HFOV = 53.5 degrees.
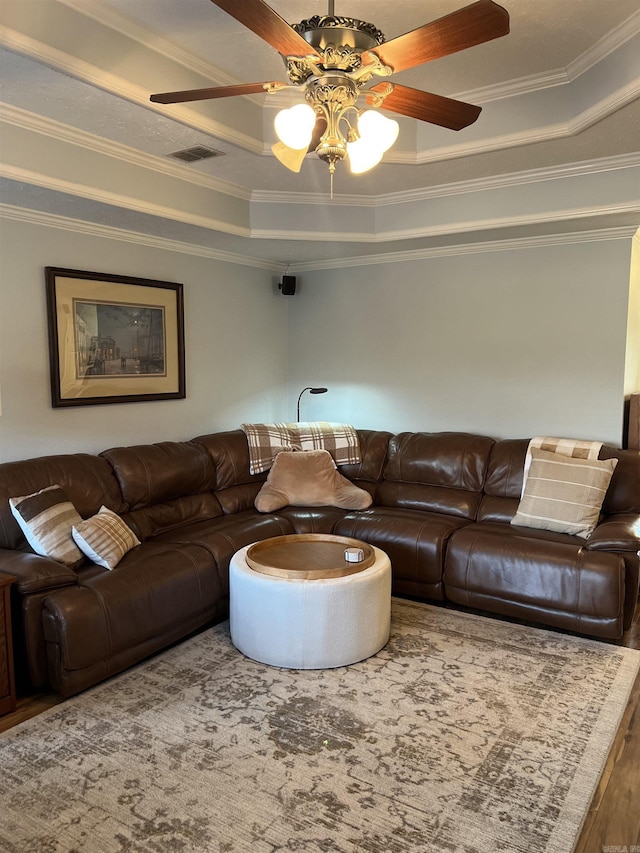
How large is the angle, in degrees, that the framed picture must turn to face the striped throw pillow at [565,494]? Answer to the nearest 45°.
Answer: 0° — it already faces it

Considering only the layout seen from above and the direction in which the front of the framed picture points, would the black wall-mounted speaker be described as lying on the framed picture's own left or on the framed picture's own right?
on the framed picture's own left

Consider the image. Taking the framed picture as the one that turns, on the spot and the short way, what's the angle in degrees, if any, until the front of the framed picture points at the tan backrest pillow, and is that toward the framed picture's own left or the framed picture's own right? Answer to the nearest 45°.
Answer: approximately 45° to the framed picture's own left

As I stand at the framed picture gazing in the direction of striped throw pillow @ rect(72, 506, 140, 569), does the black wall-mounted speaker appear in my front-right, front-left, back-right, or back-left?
back-left

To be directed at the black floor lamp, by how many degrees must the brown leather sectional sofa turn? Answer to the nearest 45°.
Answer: approximately 180°

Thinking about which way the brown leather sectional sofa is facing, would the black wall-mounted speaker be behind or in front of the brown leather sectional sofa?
behind

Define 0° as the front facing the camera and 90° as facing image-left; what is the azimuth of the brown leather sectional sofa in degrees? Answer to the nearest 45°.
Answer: approximately 0°

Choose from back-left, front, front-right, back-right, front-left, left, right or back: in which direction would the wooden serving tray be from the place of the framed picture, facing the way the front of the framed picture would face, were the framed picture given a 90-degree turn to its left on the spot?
right

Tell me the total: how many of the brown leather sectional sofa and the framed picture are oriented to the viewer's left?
0

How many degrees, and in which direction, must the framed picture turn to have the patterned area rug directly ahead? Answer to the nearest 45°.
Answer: approximately 45° to its right

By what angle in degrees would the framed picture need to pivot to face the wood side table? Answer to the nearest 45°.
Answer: approximately 45° to its right

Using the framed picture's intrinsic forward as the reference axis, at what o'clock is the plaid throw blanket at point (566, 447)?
The plaid throw blanket is roughly at 11 o'clock from the framed picture.

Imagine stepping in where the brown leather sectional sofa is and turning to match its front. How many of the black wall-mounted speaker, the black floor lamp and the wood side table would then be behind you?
2

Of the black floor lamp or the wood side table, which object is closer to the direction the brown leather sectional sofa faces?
the wood side table

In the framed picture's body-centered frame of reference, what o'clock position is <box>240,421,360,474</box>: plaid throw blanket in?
The plaid throw blanket is roughly at 10 o'clock from the framed picture.

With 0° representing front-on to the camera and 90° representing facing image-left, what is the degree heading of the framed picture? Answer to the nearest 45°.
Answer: approximately 315°
